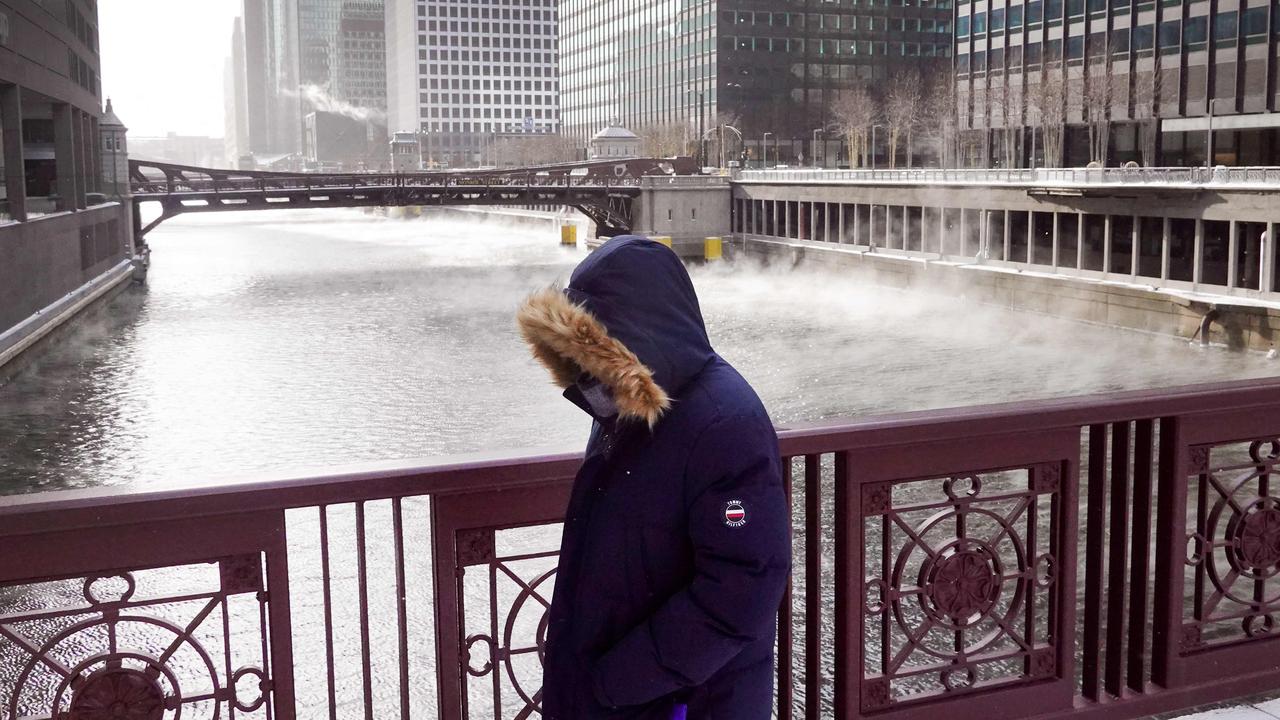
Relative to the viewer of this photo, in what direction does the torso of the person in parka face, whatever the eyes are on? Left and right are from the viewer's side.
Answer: facing the viewer and to the left of the viewer

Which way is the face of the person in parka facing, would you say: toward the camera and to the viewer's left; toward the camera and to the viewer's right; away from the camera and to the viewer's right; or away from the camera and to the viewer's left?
toward the camera and to the viewer's left
